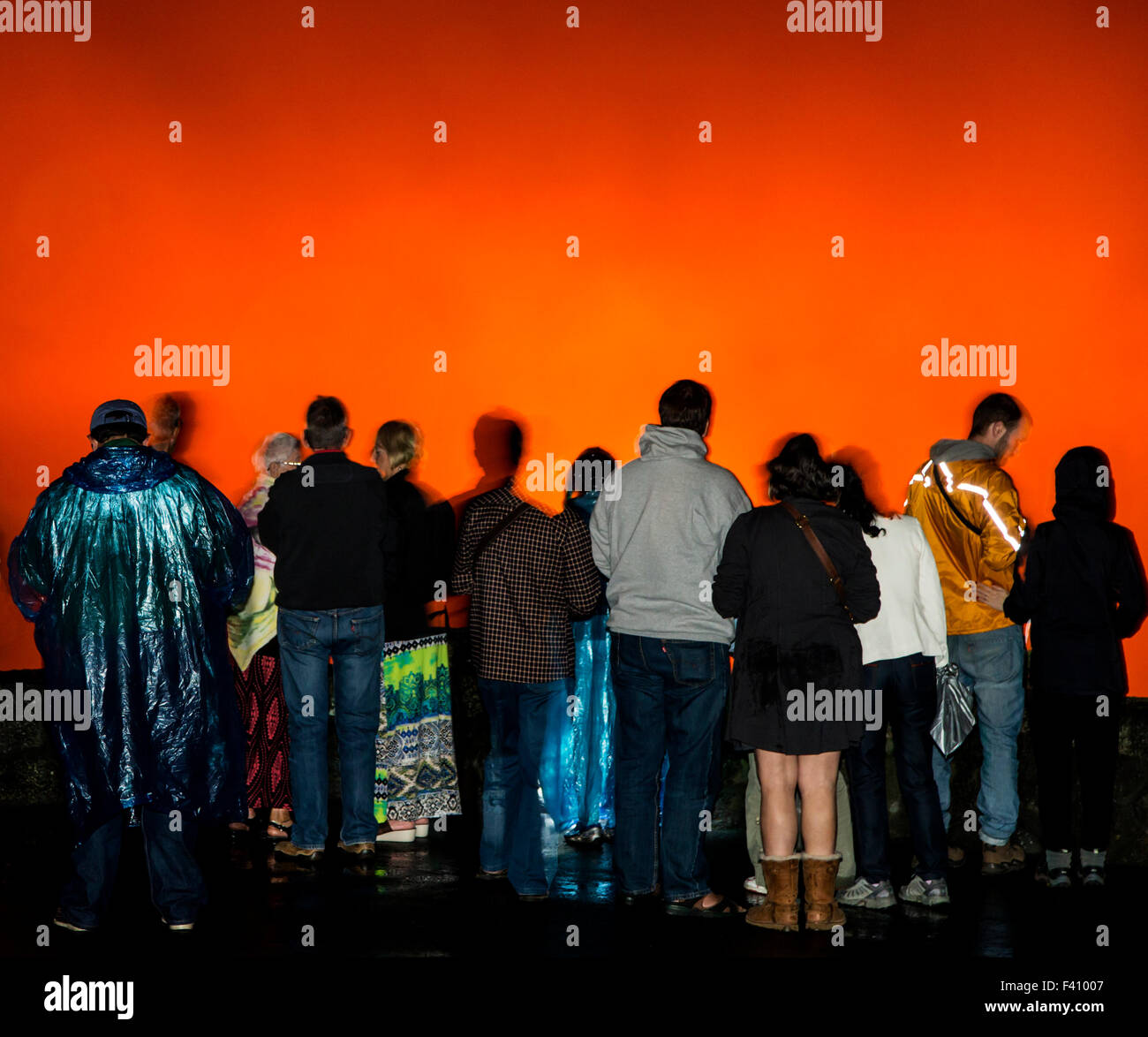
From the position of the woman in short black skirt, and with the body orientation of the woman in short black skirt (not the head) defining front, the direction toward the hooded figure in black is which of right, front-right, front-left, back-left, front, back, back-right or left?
front-right

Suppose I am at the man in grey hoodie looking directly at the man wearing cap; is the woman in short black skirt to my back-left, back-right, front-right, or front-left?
back-left

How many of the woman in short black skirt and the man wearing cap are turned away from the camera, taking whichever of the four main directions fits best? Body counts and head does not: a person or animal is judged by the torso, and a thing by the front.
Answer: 2

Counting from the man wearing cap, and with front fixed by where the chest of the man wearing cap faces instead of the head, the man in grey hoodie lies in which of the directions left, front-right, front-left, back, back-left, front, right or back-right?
right

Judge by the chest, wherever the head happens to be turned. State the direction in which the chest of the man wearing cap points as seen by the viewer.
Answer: away from the camera

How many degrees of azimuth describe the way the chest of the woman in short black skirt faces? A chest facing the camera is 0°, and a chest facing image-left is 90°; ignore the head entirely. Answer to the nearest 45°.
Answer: approximately 180°

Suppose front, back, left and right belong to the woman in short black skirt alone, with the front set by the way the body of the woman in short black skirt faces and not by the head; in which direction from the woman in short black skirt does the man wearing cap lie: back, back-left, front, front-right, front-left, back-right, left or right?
left

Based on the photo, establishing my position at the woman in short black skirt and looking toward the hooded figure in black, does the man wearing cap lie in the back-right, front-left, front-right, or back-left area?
back-left

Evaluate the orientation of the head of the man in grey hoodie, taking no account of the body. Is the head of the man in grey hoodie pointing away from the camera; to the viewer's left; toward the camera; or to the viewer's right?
away from the camera

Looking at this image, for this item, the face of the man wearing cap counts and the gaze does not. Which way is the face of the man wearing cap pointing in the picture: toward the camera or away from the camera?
away from the camera

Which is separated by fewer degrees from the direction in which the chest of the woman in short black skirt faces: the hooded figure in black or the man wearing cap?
the hooded figure in black
